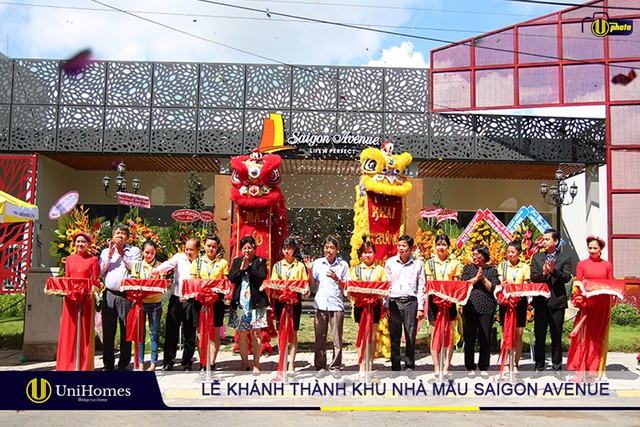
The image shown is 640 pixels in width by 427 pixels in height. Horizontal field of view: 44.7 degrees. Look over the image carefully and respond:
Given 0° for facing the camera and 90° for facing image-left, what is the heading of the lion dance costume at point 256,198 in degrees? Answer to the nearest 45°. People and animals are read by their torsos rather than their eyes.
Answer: approximately 0°

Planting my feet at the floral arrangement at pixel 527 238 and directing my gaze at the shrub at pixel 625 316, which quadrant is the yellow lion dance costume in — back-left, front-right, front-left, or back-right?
back-left

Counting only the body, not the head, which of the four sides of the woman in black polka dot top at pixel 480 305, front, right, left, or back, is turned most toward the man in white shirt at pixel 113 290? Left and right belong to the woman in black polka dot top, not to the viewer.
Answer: right

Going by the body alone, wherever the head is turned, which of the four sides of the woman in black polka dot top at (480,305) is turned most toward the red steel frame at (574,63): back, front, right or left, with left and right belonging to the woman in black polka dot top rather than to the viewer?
back

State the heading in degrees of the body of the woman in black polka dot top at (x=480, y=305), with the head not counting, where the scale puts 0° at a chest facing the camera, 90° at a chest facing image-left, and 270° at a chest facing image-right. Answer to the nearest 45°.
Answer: approximately 0°

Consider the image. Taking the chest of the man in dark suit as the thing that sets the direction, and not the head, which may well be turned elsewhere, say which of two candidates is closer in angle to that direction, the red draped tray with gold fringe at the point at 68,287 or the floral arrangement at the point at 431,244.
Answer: the red draped tray with gold fringe

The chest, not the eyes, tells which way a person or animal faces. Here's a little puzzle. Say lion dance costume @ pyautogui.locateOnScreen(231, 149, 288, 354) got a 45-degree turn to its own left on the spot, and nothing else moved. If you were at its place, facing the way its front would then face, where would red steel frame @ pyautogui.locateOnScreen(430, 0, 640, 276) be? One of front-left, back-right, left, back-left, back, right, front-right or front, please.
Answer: left

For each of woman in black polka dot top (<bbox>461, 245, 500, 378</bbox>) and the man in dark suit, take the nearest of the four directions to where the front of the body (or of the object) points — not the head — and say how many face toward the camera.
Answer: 2

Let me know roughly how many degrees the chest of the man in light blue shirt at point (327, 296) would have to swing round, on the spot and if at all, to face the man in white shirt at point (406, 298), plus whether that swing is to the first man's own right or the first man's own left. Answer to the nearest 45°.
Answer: approximately 90° to the first man's own left
